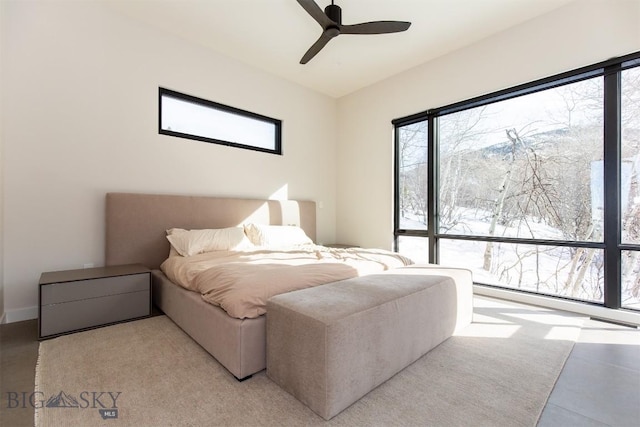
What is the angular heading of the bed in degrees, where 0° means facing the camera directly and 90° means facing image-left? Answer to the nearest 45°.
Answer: approximately 315°

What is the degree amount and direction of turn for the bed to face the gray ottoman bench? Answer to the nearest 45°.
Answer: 0° — it already faces it

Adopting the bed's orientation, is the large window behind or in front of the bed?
in front
